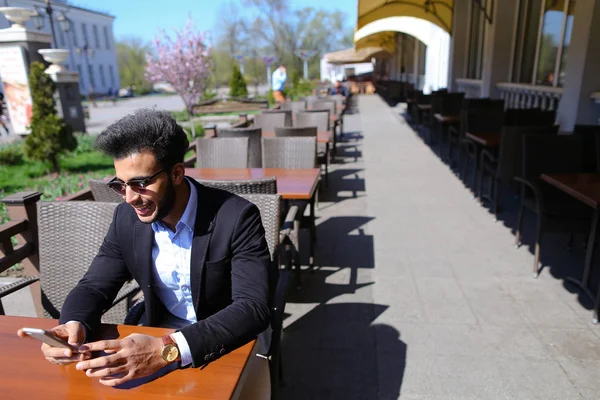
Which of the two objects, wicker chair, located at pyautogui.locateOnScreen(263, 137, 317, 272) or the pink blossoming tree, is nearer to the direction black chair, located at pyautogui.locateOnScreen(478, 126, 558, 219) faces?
the pink blossoming tree

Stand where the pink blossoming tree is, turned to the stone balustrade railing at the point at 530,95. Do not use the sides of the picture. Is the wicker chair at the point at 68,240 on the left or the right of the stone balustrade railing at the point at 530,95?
right

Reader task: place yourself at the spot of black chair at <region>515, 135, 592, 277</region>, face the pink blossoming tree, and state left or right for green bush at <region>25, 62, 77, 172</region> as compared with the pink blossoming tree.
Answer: left

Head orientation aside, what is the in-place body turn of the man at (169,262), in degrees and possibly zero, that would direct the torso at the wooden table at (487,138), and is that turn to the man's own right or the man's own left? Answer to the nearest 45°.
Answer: approximately 180°

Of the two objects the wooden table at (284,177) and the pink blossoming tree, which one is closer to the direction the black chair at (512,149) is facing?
the pink blossoming tree

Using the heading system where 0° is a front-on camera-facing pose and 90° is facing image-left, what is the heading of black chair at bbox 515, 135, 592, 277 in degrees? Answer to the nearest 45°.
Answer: approximately 315°

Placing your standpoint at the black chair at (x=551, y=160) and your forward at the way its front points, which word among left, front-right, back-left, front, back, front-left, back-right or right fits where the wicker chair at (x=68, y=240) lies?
right

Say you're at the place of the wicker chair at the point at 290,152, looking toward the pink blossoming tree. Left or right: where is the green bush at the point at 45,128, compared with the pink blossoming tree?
left

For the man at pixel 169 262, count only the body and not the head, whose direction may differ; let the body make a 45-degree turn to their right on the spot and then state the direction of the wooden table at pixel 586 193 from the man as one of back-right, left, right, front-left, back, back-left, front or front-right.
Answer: back
